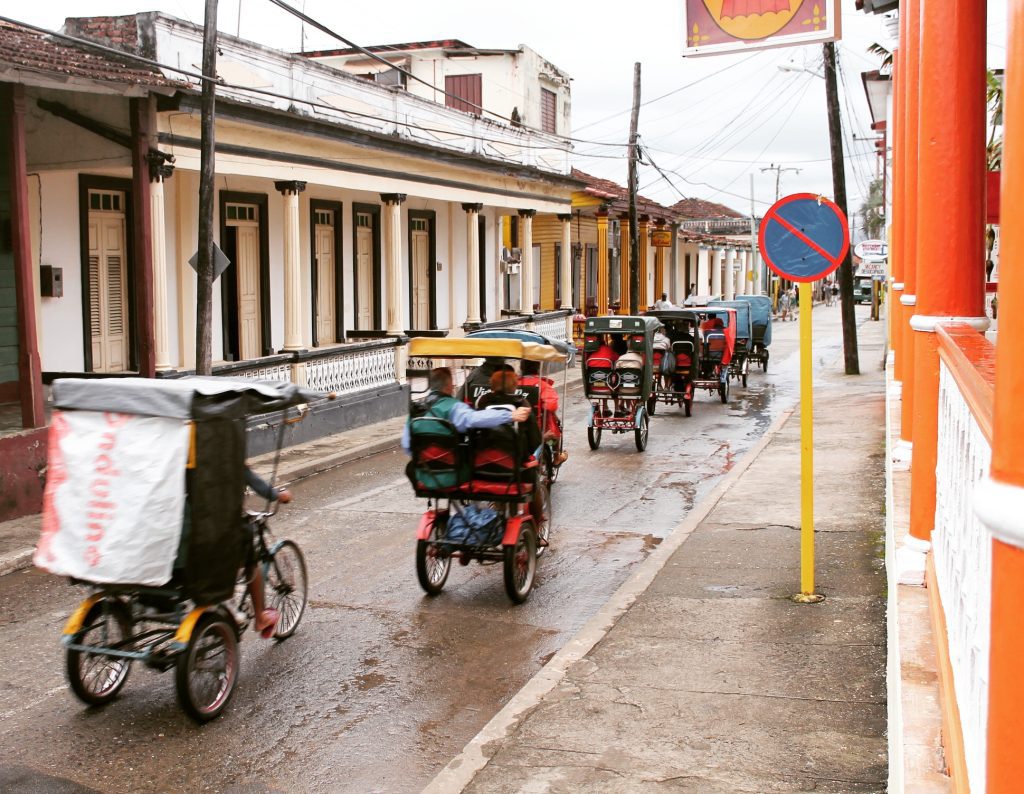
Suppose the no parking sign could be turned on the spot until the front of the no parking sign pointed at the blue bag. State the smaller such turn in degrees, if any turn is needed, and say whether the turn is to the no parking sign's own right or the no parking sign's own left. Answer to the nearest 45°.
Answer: approximately 90° to the no parking sign's own right

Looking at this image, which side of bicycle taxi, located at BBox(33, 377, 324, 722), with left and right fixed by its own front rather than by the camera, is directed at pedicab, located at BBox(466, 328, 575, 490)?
front

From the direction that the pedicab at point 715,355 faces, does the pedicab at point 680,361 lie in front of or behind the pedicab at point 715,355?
behind

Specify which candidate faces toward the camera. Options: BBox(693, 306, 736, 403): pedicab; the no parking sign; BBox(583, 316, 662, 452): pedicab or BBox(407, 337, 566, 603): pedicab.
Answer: the no parking sign

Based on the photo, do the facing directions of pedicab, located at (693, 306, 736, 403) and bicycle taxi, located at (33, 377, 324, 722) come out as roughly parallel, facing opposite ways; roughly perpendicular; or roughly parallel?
roughly parallel

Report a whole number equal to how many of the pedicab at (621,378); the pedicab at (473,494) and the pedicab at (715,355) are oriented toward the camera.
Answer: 0

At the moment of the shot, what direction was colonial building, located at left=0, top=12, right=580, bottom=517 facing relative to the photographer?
facing the viewer and to the right of the viewer

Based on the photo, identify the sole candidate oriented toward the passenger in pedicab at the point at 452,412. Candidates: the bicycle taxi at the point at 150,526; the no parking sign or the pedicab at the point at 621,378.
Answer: the bicycle taxi

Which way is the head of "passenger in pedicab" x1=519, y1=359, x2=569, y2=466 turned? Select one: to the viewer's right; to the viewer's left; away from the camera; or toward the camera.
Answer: away from the camera

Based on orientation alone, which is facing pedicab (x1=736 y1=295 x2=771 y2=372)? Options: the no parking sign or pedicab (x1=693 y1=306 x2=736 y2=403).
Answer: pedicab (x1=693 y1=306 x2=736 y2=403)

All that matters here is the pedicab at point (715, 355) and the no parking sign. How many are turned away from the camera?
1

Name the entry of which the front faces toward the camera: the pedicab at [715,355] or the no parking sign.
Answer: the no parking sign

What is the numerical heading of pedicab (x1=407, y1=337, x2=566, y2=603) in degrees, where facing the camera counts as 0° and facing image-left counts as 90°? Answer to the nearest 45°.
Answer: approximately 225°

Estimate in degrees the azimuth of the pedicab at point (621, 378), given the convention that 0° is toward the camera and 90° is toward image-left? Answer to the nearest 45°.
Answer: approximately 180°

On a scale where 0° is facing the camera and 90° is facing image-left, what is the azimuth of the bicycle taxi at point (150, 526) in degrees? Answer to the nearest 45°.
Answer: approximately 225°

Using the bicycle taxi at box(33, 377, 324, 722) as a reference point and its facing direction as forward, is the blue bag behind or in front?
in front

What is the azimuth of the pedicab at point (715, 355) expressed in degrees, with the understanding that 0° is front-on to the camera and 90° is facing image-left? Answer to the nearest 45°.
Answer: approximately 180°

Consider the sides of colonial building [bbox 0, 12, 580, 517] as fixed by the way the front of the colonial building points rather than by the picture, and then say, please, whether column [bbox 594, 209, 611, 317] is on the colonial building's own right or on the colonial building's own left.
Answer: on the colonial building's own left

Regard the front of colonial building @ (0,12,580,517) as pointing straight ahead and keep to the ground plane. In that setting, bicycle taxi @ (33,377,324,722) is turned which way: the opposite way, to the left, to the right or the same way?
to the left

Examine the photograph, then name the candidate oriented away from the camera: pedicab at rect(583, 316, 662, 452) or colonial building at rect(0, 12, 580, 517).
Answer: the pedicab
